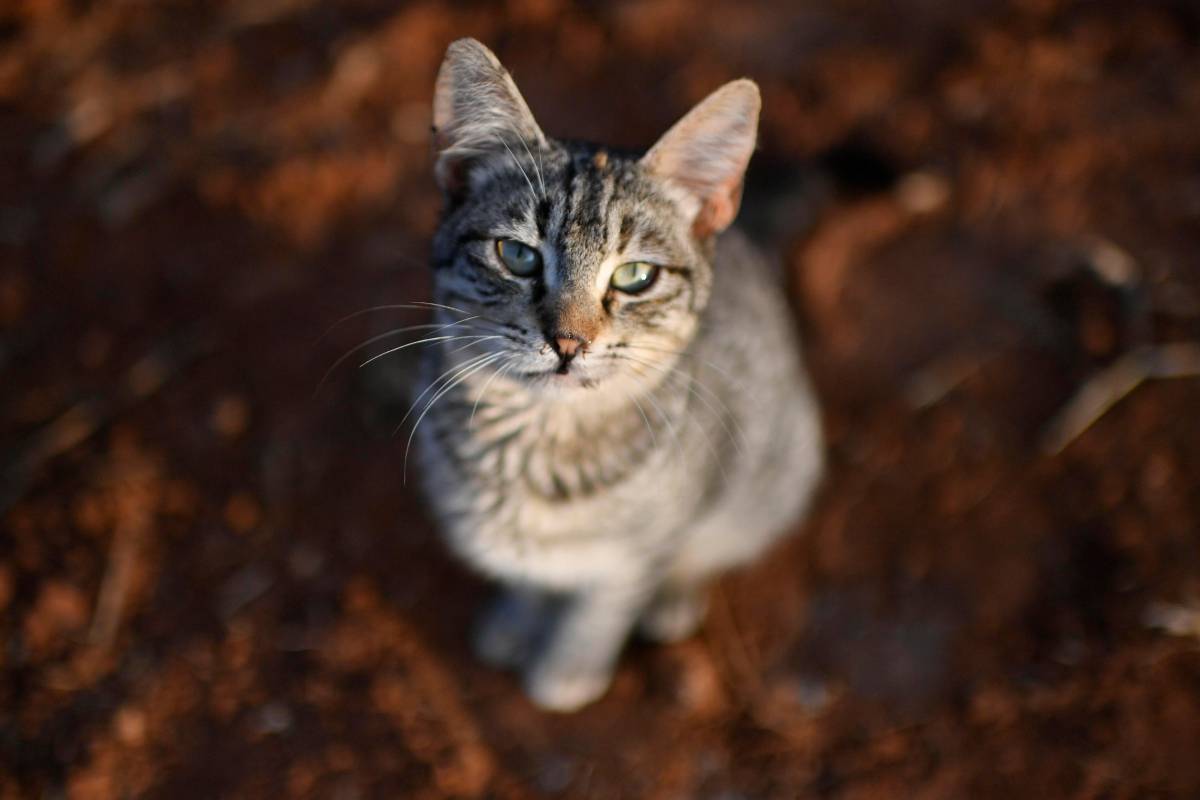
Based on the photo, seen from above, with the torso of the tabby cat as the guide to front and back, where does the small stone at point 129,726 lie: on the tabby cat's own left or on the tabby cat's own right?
on the tabby cat's own right

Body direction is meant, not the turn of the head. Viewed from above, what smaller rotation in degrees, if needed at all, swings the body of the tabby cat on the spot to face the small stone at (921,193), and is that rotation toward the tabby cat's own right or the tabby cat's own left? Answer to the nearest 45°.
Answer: approximately 180°

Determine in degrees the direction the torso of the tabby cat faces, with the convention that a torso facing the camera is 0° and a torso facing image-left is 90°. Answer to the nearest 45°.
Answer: approximately 45°

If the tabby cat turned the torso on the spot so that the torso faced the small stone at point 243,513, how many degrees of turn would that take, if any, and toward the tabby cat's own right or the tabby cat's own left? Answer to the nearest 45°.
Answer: approximately 90° to the tabby cat's own right

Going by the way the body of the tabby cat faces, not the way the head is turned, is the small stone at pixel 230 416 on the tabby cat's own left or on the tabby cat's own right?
on the tabby cat's own right
